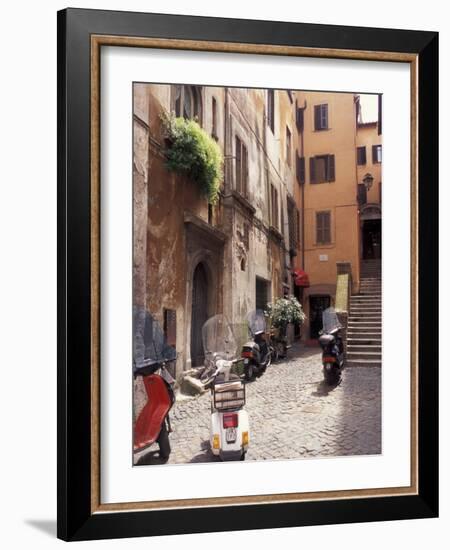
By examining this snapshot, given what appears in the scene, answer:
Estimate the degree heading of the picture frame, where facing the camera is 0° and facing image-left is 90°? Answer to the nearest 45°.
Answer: approximately 315°
